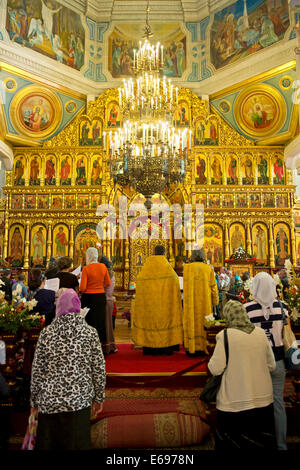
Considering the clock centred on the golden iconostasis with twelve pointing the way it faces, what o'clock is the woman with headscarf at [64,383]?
The woman with headscarf is roughly at 12 o'clock from the golden iconostasis.

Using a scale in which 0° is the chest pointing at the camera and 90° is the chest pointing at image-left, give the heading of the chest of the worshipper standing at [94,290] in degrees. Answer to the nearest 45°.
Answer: approximately 180°

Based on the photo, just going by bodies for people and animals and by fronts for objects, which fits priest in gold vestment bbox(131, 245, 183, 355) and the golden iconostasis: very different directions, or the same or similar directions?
very different directions

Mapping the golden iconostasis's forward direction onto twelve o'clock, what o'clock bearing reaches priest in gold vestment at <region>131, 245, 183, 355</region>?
The priest in gold vestment is roughly at 12 o'clock from the golden iconostasis.

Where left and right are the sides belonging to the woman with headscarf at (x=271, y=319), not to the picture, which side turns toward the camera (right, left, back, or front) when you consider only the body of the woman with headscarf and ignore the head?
back

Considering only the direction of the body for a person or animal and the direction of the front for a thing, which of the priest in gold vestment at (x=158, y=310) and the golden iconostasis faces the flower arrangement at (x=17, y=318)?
the golden iconostasis

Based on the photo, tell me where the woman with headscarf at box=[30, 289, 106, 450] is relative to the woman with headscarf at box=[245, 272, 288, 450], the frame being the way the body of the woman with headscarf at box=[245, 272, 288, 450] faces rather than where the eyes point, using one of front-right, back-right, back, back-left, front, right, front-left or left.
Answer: back-left

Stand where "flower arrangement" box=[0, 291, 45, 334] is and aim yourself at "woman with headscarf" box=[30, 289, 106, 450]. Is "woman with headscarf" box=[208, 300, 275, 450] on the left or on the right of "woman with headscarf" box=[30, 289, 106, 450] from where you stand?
left

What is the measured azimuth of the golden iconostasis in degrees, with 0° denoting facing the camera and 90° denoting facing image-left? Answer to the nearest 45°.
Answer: approximately 0°

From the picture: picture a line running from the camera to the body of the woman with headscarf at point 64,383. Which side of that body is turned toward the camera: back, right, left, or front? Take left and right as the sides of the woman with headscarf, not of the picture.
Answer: back

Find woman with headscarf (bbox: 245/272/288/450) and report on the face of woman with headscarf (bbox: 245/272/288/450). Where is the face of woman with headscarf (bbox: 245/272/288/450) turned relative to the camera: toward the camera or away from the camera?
away from the camera

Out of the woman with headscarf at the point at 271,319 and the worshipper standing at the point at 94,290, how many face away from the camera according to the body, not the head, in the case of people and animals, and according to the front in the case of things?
2
